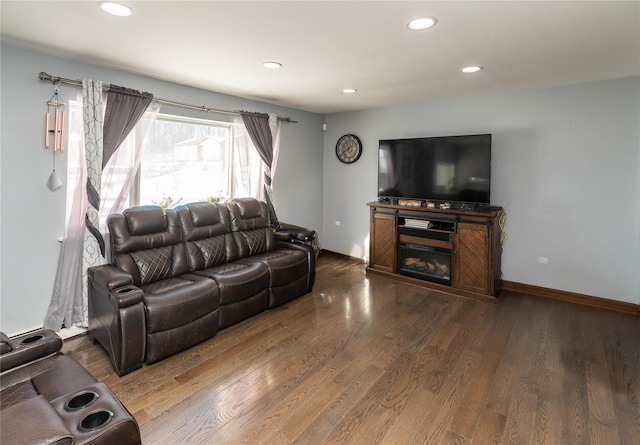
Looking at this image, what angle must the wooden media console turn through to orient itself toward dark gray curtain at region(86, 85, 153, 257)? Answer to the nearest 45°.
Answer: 0° — it already faces it

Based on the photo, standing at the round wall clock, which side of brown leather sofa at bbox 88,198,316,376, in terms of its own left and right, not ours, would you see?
left

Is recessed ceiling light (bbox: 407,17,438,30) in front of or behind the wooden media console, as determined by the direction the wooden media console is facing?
in front

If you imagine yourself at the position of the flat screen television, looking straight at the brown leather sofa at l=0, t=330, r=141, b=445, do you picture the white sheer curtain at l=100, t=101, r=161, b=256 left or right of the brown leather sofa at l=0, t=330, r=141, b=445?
right

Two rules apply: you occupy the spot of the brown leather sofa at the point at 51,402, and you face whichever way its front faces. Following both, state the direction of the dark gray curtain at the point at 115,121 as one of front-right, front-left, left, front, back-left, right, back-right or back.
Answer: front-left

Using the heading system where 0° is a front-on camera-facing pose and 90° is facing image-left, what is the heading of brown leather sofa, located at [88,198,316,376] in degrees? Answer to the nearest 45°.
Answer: approximately 315°

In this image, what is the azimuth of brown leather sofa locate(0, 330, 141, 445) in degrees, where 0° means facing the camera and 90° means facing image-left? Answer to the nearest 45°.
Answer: approximately 225°

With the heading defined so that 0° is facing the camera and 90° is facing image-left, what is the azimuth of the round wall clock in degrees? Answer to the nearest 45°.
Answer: approximately 45°
